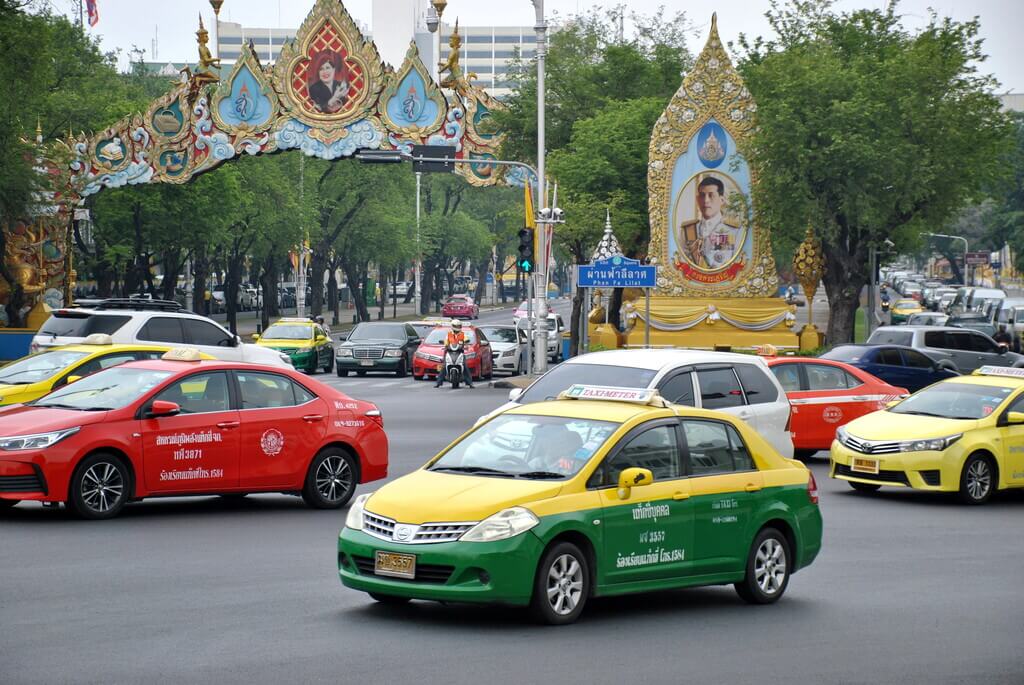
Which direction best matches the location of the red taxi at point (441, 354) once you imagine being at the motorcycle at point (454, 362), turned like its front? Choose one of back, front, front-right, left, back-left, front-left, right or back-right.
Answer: back

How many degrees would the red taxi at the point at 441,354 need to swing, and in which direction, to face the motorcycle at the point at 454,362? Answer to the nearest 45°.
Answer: approximately 45° to its left

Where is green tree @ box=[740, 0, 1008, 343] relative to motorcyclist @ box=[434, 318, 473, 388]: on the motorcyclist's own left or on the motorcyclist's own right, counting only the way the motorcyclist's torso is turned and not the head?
on the motorcyclist's own left

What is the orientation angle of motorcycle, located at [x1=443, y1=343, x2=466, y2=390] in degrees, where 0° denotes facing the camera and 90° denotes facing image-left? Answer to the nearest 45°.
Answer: approximately 0°

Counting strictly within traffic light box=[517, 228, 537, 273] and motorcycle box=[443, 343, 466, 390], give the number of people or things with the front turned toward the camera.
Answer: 2

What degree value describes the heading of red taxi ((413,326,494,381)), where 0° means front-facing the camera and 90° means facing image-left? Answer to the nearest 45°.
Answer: approximately 45°

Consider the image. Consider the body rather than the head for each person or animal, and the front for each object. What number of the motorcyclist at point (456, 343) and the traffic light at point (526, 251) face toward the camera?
2
